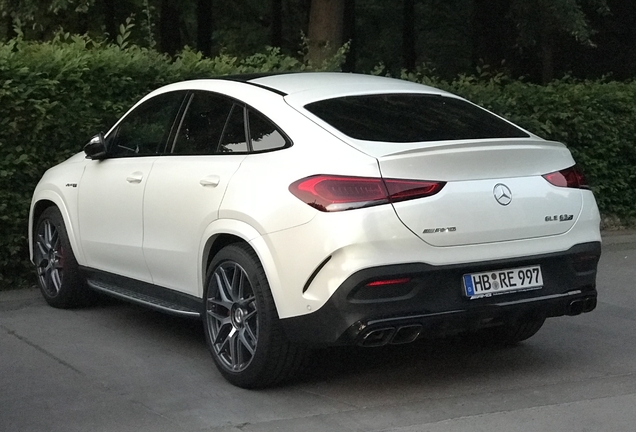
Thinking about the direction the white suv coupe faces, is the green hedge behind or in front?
in front

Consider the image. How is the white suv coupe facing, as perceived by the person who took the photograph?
facing away from the viewer and to the left of the viewer
